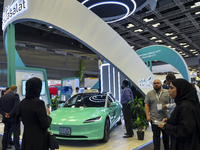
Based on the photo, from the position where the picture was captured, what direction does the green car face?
facing the viewer and to the left of the viewer

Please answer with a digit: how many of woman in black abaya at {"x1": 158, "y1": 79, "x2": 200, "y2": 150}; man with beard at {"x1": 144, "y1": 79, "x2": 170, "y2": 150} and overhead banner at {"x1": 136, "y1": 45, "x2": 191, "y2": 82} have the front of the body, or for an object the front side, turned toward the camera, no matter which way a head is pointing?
2

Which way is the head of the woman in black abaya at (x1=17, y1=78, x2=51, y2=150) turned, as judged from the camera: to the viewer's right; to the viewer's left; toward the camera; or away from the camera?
away from the camera

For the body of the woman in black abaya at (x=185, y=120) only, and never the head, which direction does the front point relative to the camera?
to the viewer's left

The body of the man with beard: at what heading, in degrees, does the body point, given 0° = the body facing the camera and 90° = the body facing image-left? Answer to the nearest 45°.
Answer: approximately 0°

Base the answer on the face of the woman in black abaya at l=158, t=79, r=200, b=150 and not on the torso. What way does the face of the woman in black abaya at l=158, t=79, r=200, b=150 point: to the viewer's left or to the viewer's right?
to the viewer's left

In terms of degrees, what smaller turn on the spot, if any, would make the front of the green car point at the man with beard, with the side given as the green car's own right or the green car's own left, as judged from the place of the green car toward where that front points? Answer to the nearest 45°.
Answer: approximately 90° to the green car's own left

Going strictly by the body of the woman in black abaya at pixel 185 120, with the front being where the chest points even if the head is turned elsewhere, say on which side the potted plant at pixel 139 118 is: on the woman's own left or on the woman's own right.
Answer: on the woman's own right

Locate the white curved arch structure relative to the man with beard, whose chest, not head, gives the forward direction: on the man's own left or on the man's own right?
on the man's own right

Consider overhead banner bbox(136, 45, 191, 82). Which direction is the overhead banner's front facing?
toward the camera

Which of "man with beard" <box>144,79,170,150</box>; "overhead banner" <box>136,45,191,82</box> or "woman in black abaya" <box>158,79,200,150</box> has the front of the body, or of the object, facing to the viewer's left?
the woman in black abaya
